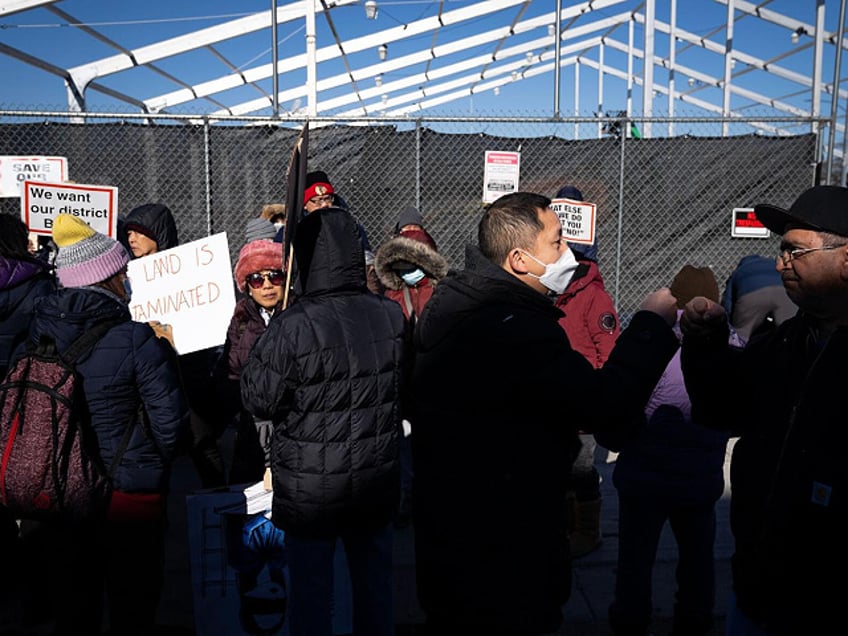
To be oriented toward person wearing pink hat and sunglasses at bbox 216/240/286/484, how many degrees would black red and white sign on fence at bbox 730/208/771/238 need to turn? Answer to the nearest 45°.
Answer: approximately 45° to its right

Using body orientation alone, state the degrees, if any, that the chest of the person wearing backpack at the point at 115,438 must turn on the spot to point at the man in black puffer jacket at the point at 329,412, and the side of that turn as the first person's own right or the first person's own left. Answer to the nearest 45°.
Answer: approximately 90° to the first person's own right

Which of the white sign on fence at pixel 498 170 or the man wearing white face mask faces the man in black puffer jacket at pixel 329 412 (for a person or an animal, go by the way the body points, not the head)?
the white sign on fence

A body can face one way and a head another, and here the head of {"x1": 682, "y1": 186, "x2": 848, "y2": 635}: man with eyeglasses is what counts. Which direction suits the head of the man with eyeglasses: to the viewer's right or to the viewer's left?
to the viewer's left

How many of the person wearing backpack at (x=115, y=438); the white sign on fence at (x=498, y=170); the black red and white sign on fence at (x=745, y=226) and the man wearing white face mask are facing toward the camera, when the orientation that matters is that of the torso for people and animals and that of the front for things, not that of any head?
2

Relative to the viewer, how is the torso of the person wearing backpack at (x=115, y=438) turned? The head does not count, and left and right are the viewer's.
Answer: facing away from the viewer and to the right of the viewer

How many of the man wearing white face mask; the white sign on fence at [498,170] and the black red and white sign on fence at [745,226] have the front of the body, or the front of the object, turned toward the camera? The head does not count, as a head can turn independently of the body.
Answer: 2

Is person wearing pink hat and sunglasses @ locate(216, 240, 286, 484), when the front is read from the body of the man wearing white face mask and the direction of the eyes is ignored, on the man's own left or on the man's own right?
on the man's own left

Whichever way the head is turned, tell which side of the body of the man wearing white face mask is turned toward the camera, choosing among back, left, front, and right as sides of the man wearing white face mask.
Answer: right

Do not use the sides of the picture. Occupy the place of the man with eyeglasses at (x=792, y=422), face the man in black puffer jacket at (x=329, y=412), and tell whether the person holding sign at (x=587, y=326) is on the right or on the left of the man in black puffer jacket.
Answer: right

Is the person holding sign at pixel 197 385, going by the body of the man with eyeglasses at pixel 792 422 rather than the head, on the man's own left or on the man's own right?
on the man's own right

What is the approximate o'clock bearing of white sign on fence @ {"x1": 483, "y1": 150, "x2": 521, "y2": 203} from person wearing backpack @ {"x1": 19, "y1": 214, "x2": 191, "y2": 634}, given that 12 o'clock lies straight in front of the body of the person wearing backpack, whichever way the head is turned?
The white sign on fence is roughly at 12 o'clock from the person wearing backpack.
